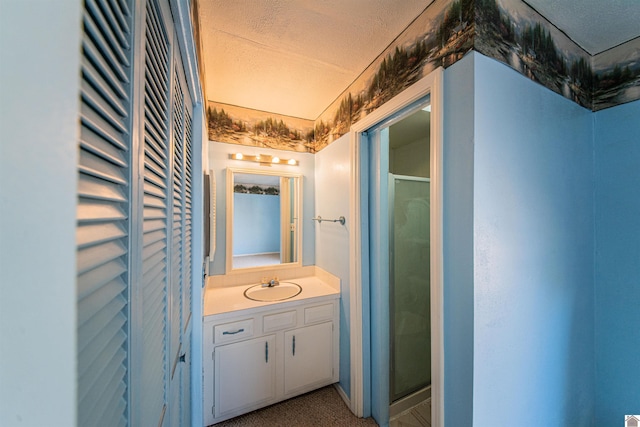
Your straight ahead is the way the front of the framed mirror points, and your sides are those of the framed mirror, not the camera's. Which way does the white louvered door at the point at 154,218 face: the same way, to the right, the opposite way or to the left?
to the left

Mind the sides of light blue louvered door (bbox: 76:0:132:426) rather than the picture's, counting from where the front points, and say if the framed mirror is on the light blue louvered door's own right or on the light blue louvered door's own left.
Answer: on the light blue louvered door's own left

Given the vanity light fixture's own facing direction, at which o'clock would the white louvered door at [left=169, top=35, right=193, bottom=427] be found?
The white louvered door is roughly at 2 o'clock from the vanity light fixture.

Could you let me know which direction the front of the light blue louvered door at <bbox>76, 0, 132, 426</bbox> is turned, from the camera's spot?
facing to the right of the viewer

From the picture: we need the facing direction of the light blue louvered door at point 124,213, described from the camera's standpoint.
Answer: facing to the right of the viewer

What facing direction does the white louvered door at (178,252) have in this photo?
to the viewer's right

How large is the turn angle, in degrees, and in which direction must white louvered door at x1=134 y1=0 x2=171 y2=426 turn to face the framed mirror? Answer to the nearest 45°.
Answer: approximately 45° to its left

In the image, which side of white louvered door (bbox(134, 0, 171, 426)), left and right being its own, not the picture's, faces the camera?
right
